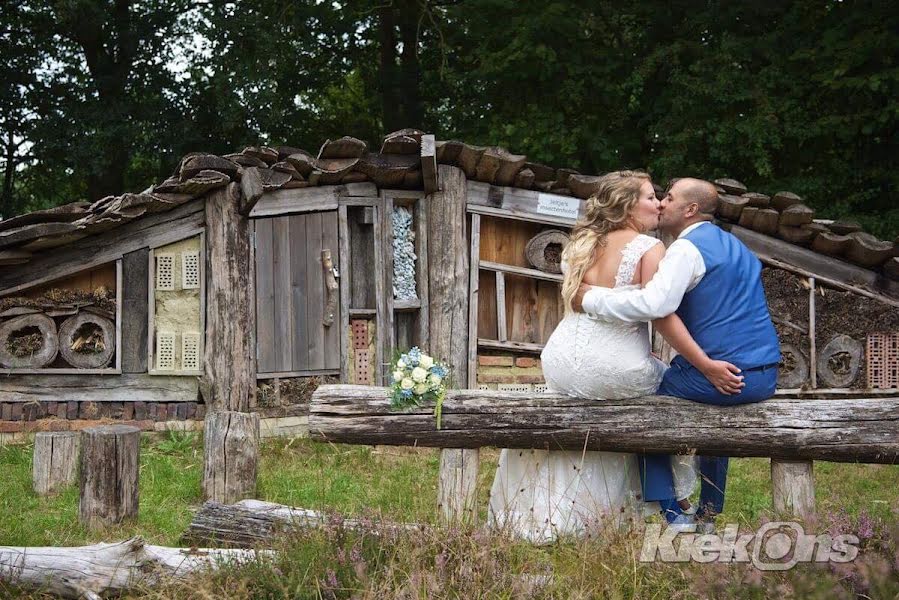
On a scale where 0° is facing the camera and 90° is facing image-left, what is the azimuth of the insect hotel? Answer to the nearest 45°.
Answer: approximately 0°

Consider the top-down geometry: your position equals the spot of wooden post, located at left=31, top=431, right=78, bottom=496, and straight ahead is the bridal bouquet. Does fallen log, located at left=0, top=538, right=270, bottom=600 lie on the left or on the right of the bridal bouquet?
right

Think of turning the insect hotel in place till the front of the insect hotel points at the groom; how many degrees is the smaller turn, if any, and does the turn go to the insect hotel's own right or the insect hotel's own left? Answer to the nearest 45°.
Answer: approximately 45° to the insect hotel's own left

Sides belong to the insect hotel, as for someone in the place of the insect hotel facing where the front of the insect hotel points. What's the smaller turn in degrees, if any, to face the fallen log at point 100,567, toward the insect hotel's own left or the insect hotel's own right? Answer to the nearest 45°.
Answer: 0° — it already faces it

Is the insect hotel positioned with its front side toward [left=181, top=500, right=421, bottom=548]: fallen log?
yes

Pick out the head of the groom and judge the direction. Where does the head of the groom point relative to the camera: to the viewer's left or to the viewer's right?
to the viewer's left

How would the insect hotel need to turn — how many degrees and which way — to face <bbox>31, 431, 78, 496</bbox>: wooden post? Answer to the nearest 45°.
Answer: approximately 45° to its right

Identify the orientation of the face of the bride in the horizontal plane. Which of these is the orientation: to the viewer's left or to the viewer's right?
to the viewer's right

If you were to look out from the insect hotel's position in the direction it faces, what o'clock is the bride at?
The bride is roughly at 11 o'clock from the insect hotel.
